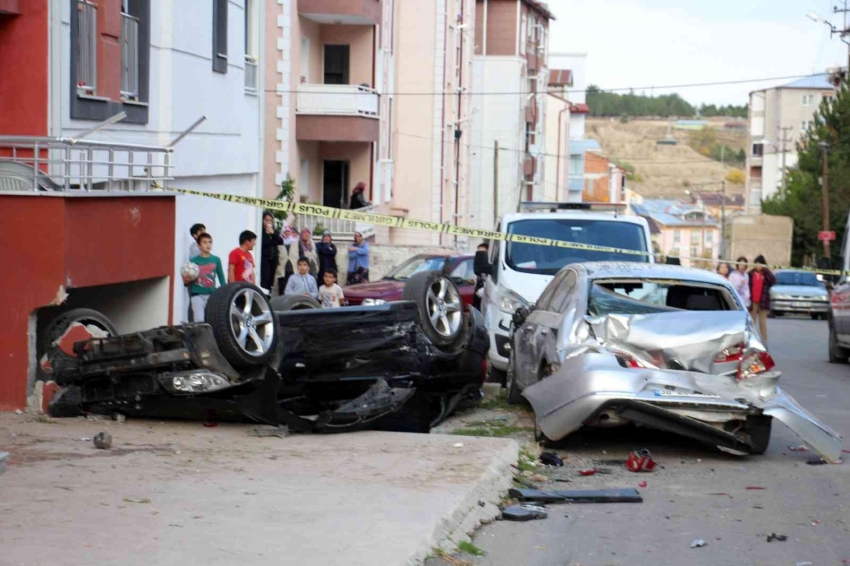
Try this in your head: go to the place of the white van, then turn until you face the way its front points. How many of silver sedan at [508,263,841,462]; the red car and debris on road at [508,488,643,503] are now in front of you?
2

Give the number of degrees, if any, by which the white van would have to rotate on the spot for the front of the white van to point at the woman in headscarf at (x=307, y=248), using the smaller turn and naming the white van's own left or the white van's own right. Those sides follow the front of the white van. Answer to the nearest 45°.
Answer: approximately 135° to the white van's own right

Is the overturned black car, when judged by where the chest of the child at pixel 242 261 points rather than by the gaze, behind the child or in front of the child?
in front

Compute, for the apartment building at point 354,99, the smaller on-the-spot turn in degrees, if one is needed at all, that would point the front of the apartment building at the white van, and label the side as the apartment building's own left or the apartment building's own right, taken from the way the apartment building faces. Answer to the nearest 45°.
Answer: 0° — it already faces it

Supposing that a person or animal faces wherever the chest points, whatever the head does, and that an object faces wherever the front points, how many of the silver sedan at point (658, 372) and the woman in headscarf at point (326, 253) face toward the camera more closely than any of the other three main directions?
1

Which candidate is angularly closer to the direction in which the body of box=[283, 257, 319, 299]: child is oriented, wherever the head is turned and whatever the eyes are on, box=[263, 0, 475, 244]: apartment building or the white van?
the white van

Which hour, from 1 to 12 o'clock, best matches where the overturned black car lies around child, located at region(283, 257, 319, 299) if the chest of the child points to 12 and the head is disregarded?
The overturned black car is roughly at 12 o'clock from the child.

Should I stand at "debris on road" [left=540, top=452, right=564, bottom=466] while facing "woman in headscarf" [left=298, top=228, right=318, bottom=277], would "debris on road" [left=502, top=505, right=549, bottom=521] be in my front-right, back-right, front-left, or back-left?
back-left
